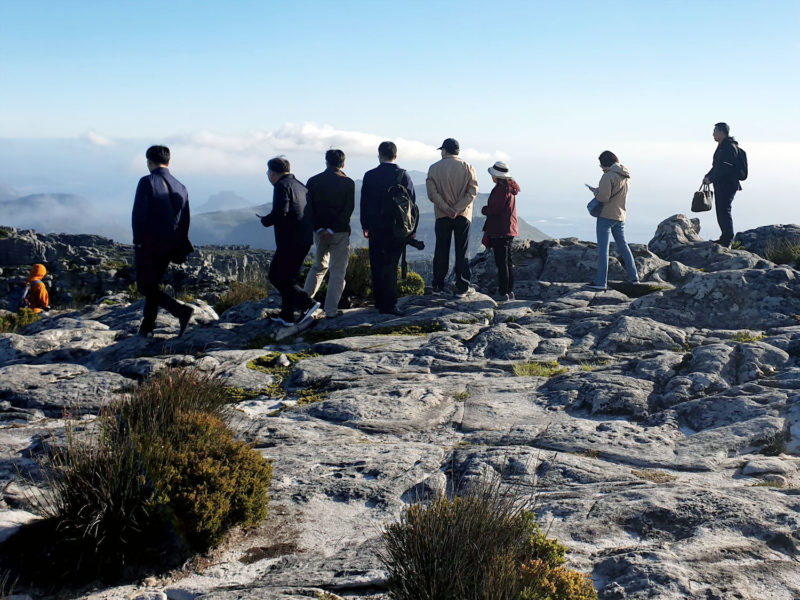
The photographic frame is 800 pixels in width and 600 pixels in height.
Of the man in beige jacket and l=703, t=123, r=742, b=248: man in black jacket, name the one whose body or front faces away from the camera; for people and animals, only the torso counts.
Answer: the man in beige jacket

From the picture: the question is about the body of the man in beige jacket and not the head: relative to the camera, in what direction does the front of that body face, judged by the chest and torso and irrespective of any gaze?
away from the camera

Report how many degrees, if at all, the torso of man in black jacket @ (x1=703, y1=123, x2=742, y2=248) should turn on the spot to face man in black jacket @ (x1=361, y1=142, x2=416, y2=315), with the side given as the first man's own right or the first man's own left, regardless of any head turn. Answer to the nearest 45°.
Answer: approximately 45° to the first man's own left

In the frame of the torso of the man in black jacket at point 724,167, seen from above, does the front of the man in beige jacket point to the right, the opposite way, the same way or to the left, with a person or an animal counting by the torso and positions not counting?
to the right

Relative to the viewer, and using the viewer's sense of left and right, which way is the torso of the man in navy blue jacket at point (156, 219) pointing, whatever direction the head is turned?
facing away from the viewer and to the left of the viewer

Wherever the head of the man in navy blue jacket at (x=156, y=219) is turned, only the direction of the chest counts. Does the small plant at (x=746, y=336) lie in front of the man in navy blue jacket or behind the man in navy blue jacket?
behind

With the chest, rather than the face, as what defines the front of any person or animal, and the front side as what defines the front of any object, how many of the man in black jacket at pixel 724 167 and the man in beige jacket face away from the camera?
1

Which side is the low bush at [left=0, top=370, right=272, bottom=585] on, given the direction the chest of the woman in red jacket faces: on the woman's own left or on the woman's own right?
on the woman's own left

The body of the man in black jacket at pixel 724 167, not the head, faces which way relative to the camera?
to the viewer's left

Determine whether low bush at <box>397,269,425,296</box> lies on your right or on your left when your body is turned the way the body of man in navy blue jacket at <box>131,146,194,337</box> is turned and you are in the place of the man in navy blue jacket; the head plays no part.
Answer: on your right

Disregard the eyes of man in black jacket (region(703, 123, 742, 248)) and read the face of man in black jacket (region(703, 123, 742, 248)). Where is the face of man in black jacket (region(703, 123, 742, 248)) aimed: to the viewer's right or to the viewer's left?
to the viewer's left
